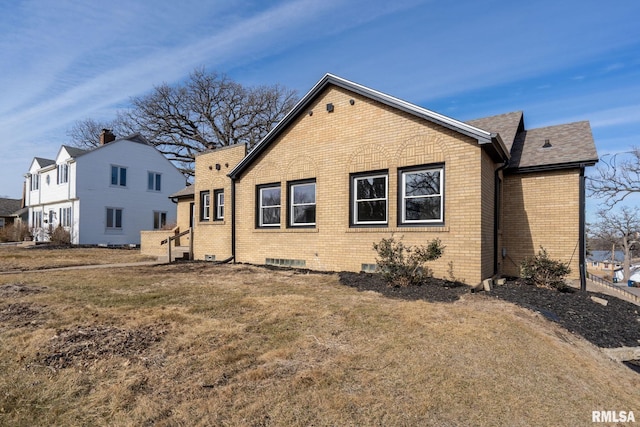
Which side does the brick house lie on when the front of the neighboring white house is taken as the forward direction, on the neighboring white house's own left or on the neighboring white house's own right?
on the neighboring white house's own left

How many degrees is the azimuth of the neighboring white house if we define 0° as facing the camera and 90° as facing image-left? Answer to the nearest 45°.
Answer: approximately 45°
